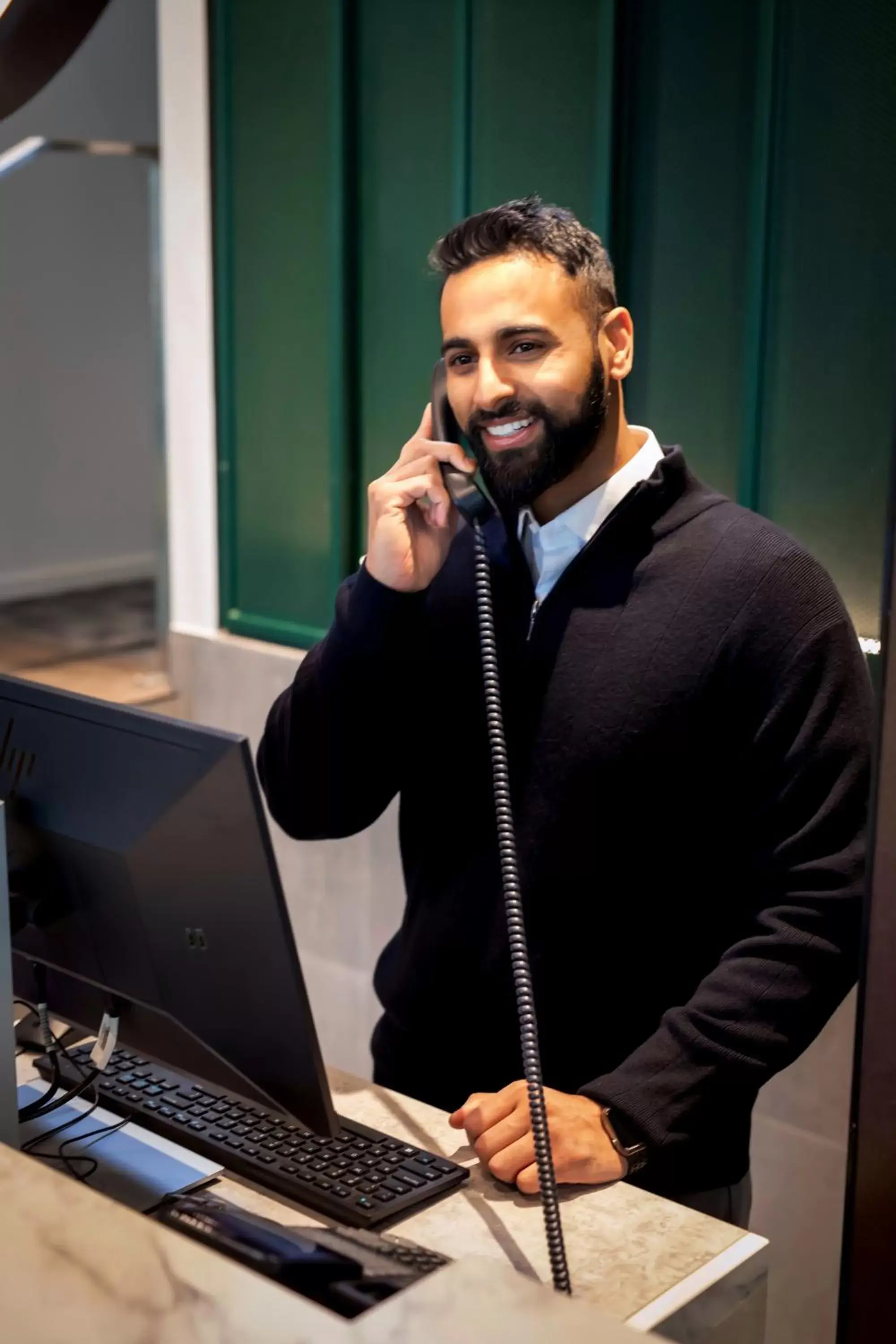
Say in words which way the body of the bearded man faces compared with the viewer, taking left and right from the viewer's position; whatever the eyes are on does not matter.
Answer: facing the viewer and to the left of the viewer

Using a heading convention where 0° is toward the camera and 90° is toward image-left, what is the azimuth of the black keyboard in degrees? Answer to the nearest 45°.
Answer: approximately 225°

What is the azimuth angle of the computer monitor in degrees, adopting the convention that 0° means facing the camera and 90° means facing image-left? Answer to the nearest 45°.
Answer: approximately 225°

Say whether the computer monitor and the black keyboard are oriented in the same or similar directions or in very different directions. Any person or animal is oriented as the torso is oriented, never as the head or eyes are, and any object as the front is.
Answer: same or similar directions

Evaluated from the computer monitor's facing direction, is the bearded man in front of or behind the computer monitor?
in front

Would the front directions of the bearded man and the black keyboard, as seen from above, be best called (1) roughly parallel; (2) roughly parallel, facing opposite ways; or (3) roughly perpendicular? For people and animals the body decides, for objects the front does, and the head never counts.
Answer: roughly parallel, facing opposite ways

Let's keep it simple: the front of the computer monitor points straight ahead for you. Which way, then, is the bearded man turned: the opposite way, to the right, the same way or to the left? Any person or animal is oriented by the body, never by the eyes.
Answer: the opposite way

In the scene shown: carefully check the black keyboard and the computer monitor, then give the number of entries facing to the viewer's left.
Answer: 0

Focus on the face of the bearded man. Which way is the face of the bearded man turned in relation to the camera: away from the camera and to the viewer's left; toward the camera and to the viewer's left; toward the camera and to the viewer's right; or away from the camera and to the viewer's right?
toward the camera and to the viewer's left

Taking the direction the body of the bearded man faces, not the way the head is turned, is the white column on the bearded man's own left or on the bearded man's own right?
on the bearded man's own right
